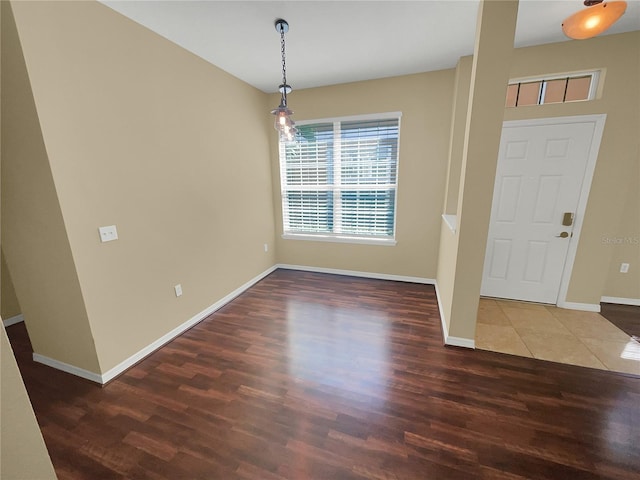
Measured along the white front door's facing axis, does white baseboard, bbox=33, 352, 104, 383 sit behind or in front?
in front

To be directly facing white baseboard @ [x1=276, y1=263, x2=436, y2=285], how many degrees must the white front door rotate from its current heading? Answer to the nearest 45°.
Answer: approximately 90° to its right

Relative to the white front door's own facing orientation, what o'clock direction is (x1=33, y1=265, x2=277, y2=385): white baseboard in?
The white baseboard is roughly at 1 o'clock from the white front door.

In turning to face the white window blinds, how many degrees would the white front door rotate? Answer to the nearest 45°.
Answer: approximately 90° to its right

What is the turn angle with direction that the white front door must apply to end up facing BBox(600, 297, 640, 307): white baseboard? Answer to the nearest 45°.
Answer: approximately 135° to its left

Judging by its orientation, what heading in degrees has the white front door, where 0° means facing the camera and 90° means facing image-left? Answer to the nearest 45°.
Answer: approximately 0°

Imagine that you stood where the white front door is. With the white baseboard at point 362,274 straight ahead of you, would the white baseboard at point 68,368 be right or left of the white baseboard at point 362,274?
left
